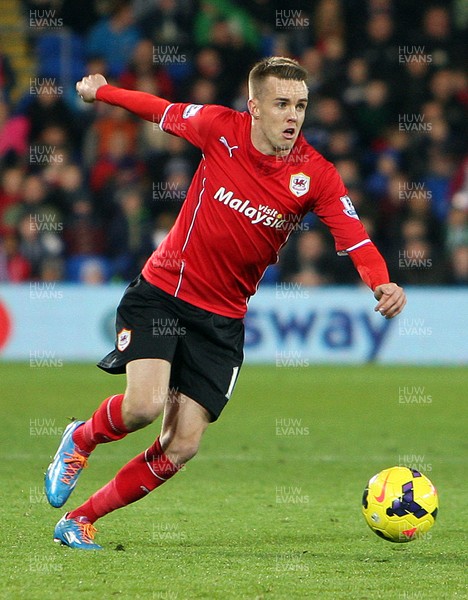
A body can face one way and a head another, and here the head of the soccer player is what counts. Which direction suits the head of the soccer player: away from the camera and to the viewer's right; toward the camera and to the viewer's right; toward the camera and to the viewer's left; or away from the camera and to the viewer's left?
toward the camera and to the viewer's right
